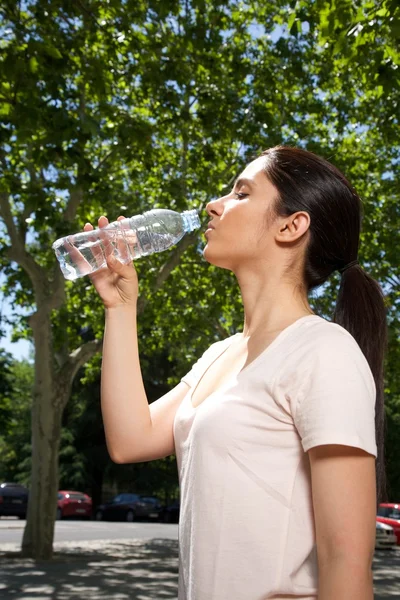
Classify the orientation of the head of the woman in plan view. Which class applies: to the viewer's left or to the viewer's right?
to the viewer's left

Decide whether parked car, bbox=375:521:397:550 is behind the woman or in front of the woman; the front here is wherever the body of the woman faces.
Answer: behind

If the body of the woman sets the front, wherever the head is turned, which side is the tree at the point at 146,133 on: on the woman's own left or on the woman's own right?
on the woman's own right

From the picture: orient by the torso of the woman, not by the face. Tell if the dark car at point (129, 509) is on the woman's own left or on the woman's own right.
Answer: on the woman's own right

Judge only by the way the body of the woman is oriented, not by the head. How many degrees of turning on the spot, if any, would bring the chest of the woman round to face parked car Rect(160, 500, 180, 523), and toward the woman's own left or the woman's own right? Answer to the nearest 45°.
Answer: approximately 135° to the woman's own right

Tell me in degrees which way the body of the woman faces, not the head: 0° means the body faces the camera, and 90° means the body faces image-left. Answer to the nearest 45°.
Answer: approximately 45°
